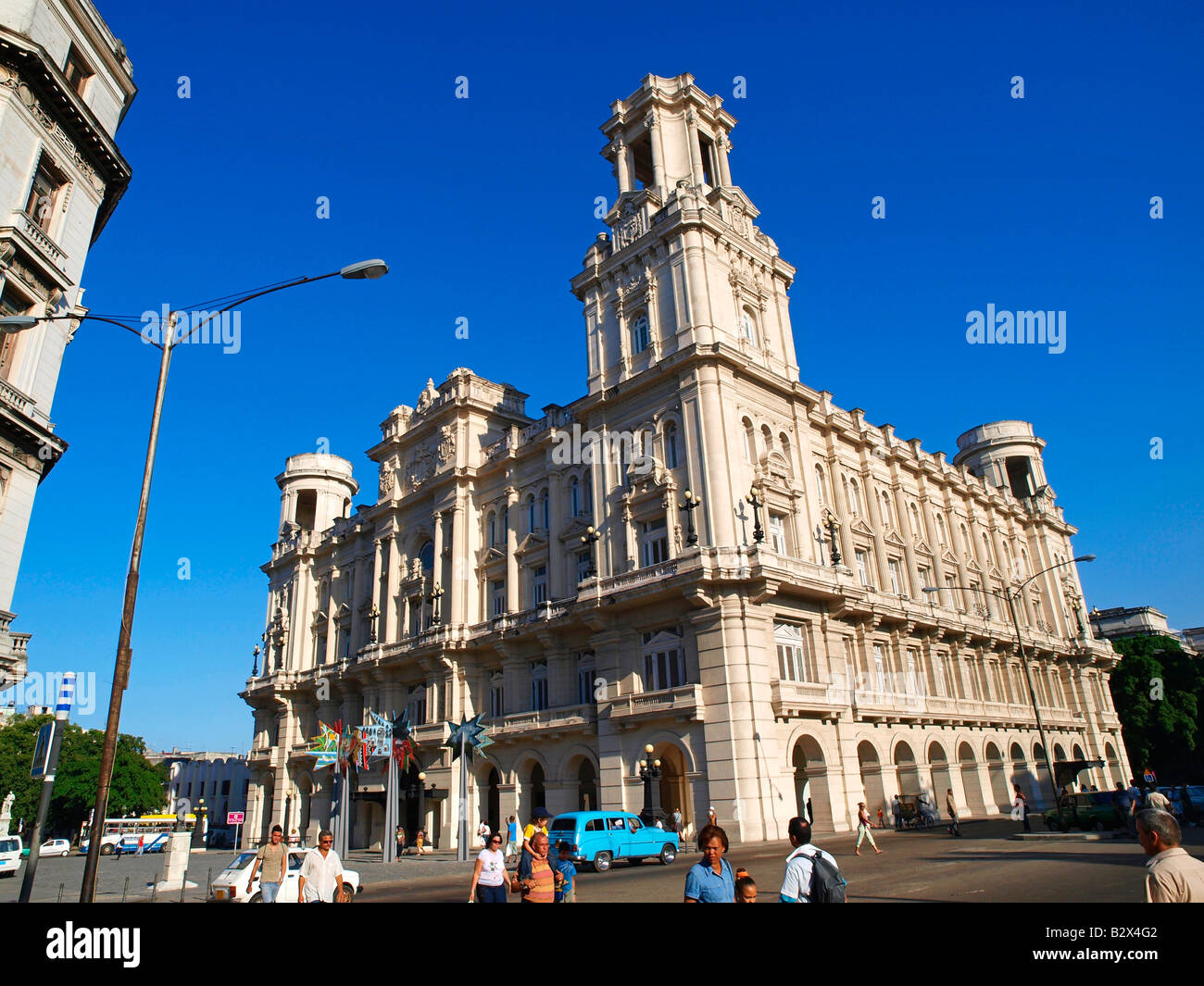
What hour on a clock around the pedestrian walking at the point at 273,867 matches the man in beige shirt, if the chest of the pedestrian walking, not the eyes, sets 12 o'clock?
The man in beige shirt is roughly at 11 o'clock from the pedestrian walking.

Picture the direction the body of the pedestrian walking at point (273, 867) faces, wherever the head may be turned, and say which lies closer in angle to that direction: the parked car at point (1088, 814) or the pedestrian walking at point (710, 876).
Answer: the pedestrian walking

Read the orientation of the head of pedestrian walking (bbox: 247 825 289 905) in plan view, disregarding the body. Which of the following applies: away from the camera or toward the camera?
toward the camera

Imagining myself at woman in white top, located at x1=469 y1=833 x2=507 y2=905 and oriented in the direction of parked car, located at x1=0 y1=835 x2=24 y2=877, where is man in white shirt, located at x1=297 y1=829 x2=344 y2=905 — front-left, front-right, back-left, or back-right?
front-left

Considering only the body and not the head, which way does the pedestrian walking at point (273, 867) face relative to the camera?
toward the camera

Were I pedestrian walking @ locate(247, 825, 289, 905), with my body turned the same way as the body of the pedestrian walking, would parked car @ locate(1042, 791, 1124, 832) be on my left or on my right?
on my left

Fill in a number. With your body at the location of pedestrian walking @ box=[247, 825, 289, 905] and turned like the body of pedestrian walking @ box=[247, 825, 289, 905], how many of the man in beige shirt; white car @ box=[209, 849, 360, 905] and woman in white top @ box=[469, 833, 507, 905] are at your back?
1
